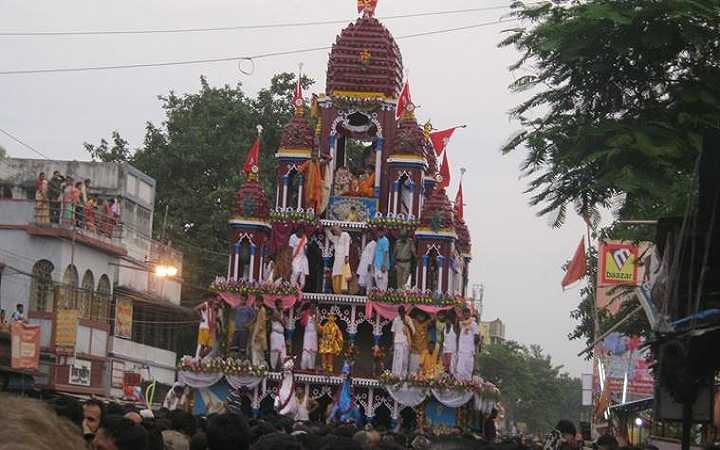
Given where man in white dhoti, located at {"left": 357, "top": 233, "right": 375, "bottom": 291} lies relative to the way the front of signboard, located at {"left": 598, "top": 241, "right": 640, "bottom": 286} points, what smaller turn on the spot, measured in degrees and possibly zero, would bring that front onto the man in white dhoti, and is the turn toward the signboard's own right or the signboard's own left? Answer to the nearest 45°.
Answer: approximately 135° to the signboard's own right

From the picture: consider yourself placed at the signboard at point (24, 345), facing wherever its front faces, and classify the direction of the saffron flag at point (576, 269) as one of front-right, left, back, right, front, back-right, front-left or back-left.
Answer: left

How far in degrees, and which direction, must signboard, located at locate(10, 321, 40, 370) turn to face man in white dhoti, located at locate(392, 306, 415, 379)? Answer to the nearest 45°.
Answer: approximately 90° to its left

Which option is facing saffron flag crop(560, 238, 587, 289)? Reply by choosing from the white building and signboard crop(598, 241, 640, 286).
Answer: the white building

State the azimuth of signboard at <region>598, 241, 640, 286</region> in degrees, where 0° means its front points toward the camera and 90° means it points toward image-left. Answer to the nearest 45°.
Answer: approximately 0°

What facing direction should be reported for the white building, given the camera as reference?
facing the viewer and to the right of the viewer

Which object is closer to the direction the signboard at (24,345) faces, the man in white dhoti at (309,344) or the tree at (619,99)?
the tree

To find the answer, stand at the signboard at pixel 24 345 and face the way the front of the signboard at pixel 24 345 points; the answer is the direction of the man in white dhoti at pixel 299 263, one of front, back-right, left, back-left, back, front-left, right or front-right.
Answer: left
